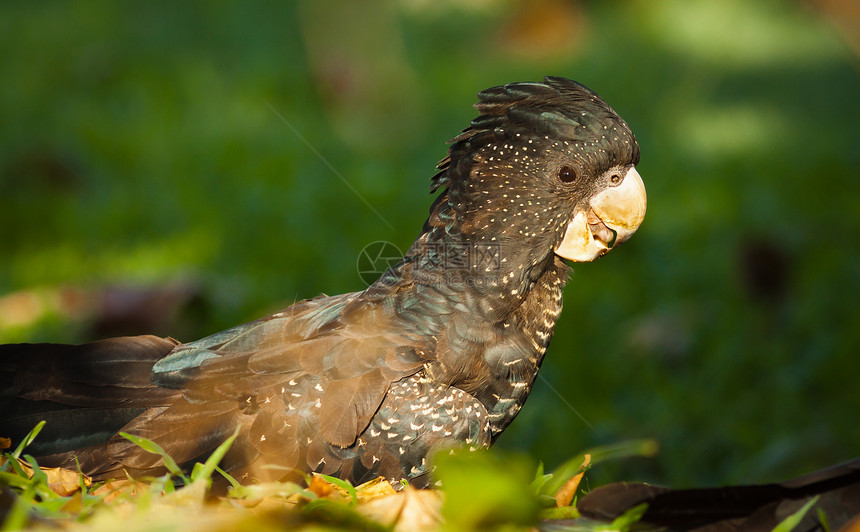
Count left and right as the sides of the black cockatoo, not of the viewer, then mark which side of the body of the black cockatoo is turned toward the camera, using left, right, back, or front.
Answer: right
